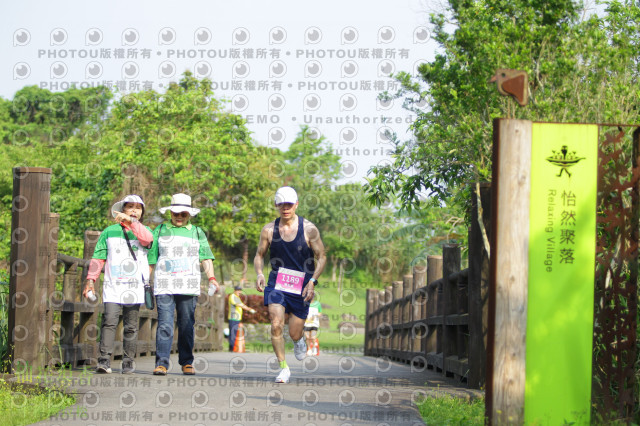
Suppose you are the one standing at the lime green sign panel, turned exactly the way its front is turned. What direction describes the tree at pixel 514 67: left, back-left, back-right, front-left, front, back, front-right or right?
back

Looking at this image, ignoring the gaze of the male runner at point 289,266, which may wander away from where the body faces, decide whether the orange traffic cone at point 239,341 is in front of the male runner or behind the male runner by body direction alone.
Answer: behind

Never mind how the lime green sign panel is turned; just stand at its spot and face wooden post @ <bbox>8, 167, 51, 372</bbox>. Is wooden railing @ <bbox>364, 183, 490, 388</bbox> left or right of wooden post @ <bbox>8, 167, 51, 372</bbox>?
right

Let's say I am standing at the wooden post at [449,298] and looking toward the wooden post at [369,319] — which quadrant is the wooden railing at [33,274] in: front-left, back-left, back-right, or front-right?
back-left

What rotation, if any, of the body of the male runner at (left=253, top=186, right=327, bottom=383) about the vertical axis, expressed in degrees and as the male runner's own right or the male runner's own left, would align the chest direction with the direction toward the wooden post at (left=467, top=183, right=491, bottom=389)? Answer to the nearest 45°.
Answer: approximately 45° to the male runner's own left

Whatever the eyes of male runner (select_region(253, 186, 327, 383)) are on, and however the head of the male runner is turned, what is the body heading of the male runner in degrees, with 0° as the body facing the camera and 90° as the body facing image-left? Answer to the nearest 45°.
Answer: approximately 0°

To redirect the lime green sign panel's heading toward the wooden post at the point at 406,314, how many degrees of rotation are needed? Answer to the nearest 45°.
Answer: approximately 180°

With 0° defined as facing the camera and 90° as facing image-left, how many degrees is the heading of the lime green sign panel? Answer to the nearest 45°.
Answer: approximately 0°

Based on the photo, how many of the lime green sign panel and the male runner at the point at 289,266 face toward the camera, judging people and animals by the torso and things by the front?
2

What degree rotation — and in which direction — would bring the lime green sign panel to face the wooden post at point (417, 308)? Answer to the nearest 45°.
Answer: approximately 180°

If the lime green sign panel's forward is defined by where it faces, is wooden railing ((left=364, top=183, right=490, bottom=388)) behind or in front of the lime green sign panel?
behind

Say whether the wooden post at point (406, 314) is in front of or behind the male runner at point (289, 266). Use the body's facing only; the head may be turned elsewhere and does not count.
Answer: behind
